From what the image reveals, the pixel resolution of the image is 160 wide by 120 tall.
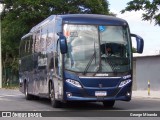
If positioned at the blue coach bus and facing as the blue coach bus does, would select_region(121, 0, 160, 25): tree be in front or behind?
behind

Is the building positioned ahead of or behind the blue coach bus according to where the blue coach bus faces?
behind

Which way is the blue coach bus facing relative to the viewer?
toward the camera
